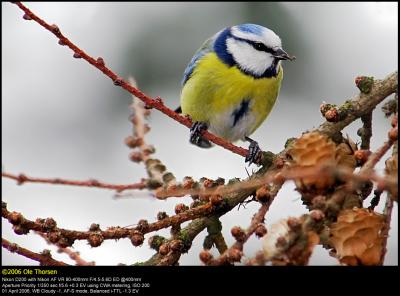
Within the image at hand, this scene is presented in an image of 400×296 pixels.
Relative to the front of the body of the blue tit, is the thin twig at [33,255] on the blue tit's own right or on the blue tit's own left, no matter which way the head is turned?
on the blue tit's own right

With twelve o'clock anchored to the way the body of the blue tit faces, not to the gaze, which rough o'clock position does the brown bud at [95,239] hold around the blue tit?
The brown bud is roughly at 2 o'clock from the blue tit.

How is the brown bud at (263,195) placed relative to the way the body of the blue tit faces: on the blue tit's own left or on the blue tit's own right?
on the blue tit's own left

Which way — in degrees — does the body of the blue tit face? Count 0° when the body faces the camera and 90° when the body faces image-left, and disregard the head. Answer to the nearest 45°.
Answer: approximately 315°

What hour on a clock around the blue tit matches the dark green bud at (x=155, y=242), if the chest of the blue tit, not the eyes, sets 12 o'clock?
The dark green bud is roughly at 2 o'clock from the blue tit.
